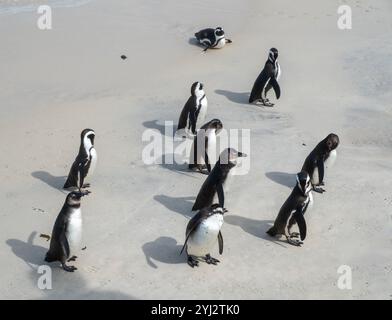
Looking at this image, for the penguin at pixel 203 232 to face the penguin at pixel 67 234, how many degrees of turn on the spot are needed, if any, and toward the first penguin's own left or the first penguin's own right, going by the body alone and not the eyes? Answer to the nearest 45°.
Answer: approximately 135° to the first penguin's own right

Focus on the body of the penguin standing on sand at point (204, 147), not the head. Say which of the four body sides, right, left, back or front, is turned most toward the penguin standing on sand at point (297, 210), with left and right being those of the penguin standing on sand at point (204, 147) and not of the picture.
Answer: front

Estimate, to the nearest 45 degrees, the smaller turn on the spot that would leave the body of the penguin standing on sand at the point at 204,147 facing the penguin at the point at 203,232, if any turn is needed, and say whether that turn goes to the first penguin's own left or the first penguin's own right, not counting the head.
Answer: approximately 45° to the first penguin's own right

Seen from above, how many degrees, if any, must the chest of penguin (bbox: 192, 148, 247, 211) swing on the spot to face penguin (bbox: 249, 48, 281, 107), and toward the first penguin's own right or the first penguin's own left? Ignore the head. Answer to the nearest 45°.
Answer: approximately 90° to the first penguin's own left

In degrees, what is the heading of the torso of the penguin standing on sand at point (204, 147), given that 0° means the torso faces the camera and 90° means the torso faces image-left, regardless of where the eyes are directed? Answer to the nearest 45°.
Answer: approximately 315°

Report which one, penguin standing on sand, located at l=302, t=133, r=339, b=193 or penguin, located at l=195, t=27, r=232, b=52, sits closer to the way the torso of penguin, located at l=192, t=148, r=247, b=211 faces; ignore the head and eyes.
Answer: the penguin standing on sand

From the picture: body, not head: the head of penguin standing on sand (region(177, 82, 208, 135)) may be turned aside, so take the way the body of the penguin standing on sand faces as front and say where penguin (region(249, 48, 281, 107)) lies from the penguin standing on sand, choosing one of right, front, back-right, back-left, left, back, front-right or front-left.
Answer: front-left

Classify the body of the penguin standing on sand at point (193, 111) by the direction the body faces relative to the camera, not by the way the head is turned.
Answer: to the viewer's right
